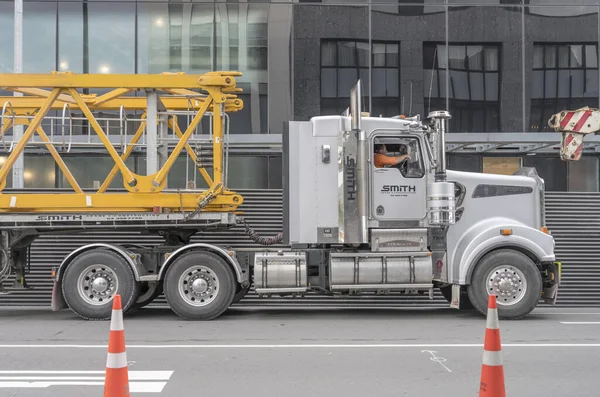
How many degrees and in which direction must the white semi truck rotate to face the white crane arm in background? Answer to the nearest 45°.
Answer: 0° — it already faces it

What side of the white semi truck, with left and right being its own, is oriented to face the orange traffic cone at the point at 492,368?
right

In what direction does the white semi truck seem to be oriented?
to the viewer's right

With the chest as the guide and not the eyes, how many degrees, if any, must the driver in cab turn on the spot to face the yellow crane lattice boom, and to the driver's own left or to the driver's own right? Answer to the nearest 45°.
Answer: approximately 180°

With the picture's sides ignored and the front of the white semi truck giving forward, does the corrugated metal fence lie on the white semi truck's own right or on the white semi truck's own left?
on the white semi truck's own left

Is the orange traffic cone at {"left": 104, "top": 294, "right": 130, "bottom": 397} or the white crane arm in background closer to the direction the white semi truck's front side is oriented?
the white crane arm in background

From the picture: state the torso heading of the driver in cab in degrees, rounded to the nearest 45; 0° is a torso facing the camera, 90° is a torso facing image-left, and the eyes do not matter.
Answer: approximately 270°

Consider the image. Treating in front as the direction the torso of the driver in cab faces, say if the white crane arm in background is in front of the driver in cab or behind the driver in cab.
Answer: in front

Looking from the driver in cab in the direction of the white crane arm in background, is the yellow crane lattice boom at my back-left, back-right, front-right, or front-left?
back-left
